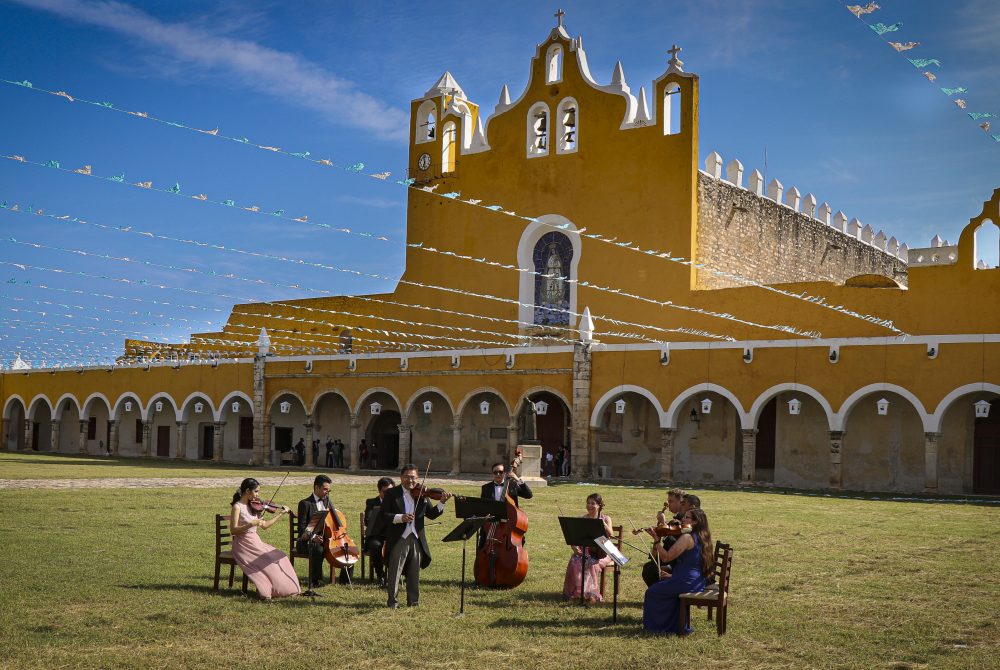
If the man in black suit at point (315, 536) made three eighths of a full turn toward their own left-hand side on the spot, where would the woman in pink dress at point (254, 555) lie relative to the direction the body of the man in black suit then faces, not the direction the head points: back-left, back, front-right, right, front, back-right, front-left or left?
back-left

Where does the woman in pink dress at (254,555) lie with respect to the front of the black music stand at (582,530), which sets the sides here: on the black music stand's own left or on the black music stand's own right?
on the black music stand's own left

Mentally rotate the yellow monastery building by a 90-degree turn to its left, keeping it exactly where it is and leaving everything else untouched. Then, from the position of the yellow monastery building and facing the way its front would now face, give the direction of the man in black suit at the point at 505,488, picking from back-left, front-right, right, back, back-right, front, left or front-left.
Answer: front-right

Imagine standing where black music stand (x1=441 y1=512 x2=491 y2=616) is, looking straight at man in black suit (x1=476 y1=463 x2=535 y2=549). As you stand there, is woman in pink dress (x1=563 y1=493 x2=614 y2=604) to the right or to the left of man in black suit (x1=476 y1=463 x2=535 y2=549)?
right

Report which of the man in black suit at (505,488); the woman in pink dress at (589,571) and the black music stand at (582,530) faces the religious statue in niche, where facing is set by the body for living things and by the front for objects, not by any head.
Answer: the black music stand

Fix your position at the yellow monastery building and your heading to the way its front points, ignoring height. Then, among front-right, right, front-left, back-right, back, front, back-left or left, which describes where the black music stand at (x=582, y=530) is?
front-left

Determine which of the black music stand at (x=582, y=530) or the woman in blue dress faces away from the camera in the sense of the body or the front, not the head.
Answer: the black music stand

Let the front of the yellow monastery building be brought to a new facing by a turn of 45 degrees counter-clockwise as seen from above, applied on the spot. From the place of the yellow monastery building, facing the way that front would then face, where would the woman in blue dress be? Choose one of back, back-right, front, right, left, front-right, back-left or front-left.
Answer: front

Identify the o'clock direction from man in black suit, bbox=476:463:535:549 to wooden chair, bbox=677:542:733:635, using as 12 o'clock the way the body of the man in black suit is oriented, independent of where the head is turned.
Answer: The wooden chair is roughly at 11 o'clock from the man in black suit.

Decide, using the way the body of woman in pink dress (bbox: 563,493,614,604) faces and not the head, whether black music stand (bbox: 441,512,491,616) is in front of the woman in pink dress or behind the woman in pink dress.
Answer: in front

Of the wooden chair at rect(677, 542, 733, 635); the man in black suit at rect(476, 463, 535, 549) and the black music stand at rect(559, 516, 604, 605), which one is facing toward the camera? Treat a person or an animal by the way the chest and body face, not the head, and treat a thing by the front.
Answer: the man in black suit

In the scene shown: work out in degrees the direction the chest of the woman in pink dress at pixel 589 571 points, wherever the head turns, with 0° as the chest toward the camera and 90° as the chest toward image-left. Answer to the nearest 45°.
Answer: approximately 45°

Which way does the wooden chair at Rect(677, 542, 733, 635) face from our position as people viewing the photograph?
facing to the left of the viewer

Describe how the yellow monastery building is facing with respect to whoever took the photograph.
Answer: facing the viewer and to the left of the viewer

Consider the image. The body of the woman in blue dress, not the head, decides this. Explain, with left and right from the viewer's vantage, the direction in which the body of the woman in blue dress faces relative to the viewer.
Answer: facing to the left of the viewer

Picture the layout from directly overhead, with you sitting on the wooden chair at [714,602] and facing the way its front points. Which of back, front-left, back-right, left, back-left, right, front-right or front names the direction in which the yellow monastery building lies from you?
right

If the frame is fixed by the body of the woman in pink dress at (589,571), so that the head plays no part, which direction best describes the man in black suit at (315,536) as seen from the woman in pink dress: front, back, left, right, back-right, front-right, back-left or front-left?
front-right
